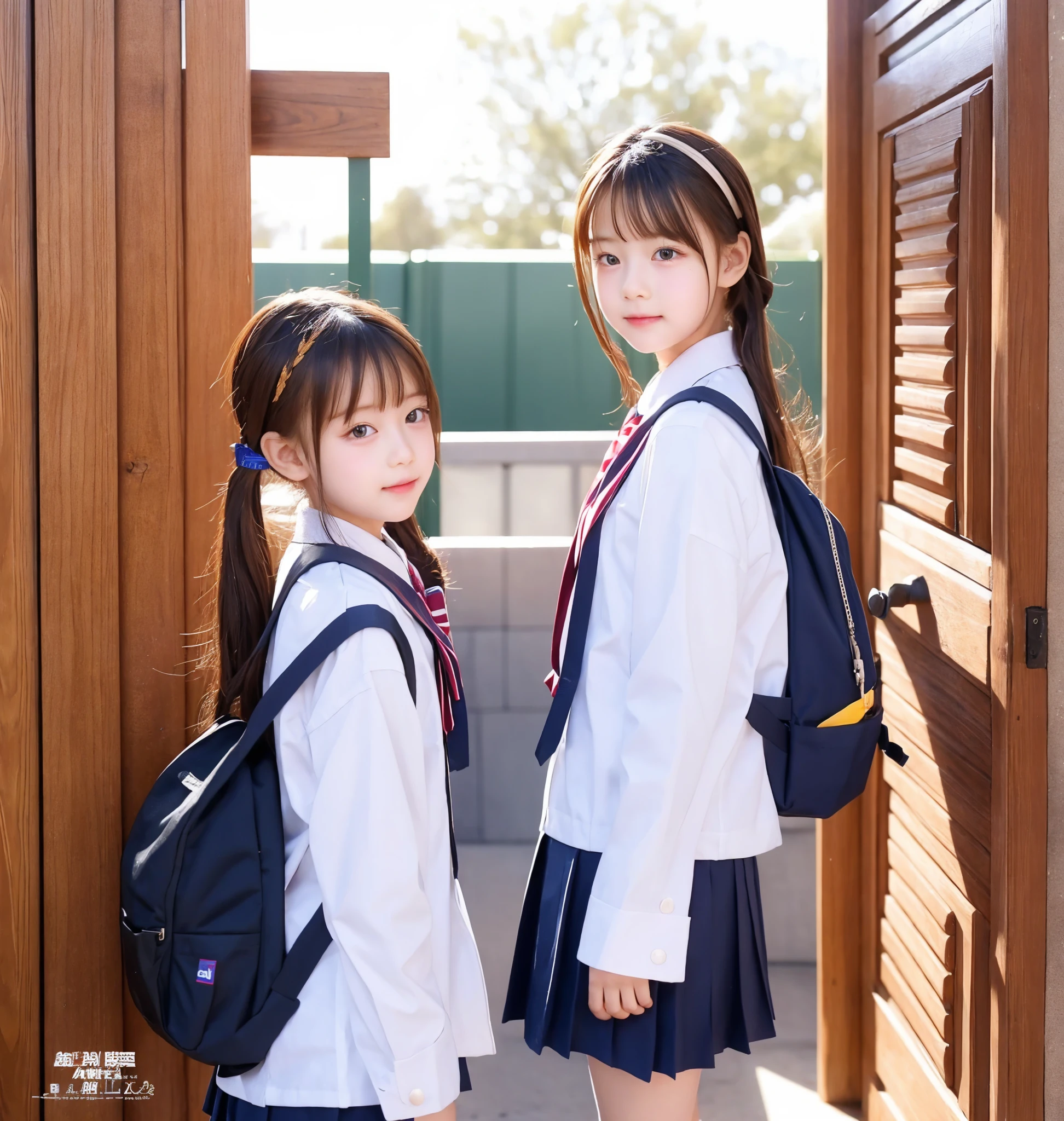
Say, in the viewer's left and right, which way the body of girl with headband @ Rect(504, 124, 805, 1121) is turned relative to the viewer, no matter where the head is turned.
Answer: facing to the left of the viewer

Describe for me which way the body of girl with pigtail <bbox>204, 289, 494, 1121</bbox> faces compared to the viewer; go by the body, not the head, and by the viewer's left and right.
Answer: facing to the right of the viewer

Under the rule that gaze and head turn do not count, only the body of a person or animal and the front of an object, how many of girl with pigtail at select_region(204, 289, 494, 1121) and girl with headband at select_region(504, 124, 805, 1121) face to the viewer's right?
1

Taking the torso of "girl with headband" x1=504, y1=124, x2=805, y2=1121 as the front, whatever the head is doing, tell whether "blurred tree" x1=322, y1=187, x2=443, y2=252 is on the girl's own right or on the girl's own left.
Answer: on the girl's own right

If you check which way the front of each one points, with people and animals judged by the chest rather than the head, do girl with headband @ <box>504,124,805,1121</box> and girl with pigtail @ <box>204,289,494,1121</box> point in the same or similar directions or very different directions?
very different directions

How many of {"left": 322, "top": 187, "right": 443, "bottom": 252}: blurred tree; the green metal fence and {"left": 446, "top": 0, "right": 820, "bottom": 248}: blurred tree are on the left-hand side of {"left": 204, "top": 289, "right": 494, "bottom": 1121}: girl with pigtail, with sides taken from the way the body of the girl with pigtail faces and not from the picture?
3
